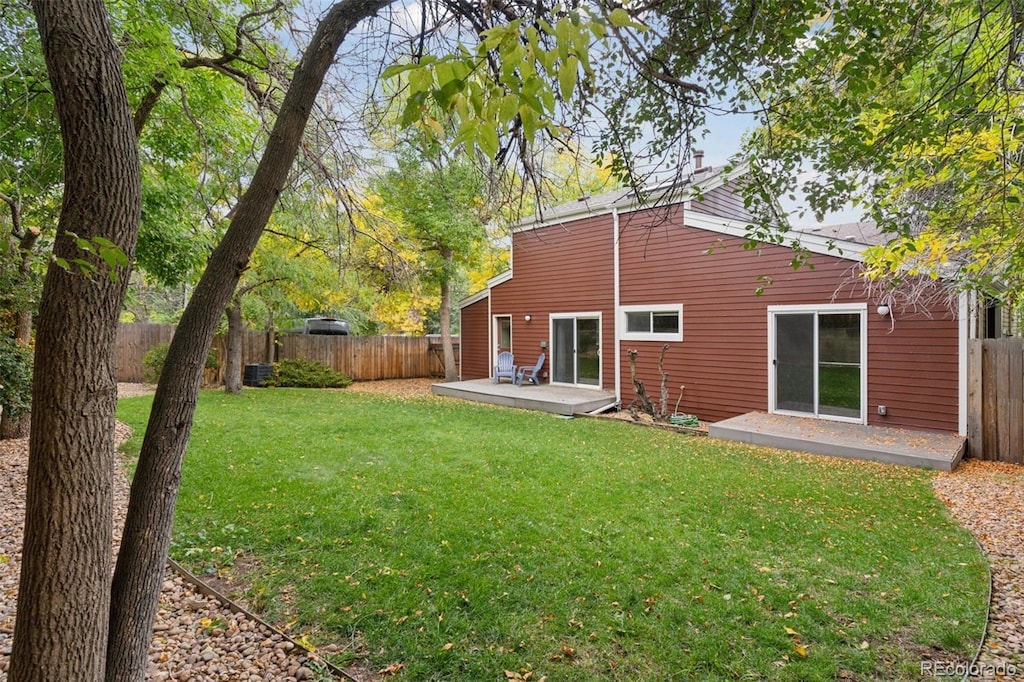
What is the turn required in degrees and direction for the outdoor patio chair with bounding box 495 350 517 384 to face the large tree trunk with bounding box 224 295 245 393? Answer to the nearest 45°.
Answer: approximately 90° to its right

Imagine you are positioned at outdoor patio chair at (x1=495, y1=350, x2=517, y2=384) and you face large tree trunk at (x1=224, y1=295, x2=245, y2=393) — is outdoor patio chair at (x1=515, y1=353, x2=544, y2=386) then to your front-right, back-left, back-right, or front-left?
back-left

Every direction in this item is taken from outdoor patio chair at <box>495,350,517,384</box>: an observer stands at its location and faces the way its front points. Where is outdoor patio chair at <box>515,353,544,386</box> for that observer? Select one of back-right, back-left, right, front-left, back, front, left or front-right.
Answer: front-left

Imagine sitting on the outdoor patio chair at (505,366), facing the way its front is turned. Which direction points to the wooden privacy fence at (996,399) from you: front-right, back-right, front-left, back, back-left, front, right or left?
front-left

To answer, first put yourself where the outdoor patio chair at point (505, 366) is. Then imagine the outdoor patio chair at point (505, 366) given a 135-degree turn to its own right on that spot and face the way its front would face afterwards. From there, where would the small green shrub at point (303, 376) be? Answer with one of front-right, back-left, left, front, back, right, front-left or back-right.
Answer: front-left

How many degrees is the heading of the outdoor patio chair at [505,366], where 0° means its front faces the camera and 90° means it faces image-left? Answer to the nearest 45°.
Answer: approximately 0°

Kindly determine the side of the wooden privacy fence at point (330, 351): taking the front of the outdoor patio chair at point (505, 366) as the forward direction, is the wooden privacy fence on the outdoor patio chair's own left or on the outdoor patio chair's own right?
on the outdoor patio chair's own right
